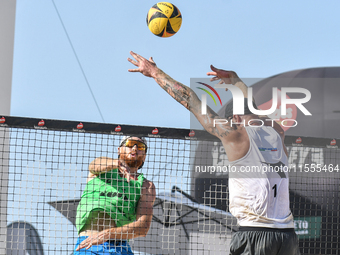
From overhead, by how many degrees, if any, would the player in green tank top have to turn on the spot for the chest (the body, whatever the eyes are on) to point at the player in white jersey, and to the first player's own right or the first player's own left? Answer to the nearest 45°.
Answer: approximately 45° to the first player's own left

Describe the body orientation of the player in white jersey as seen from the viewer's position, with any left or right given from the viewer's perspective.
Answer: facing away from the viewer and to the left of the viewer

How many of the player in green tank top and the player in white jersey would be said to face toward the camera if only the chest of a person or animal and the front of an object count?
1

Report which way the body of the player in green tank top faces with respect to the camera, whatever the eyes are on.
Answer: toward the camera

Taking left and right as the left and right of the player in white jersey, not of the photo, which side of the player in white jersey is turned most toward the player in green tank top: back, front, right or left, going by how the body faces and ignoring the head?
front

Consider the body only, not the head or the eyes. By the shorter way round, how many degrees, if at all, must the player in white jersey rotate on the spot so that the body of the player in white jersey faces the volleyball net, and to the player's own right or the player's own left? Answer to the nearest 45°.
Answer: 0° — they already face it

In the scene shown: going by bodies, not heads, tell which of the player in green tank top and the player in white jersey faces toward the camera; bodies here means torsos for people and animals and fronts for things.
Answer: the player in green tank top
